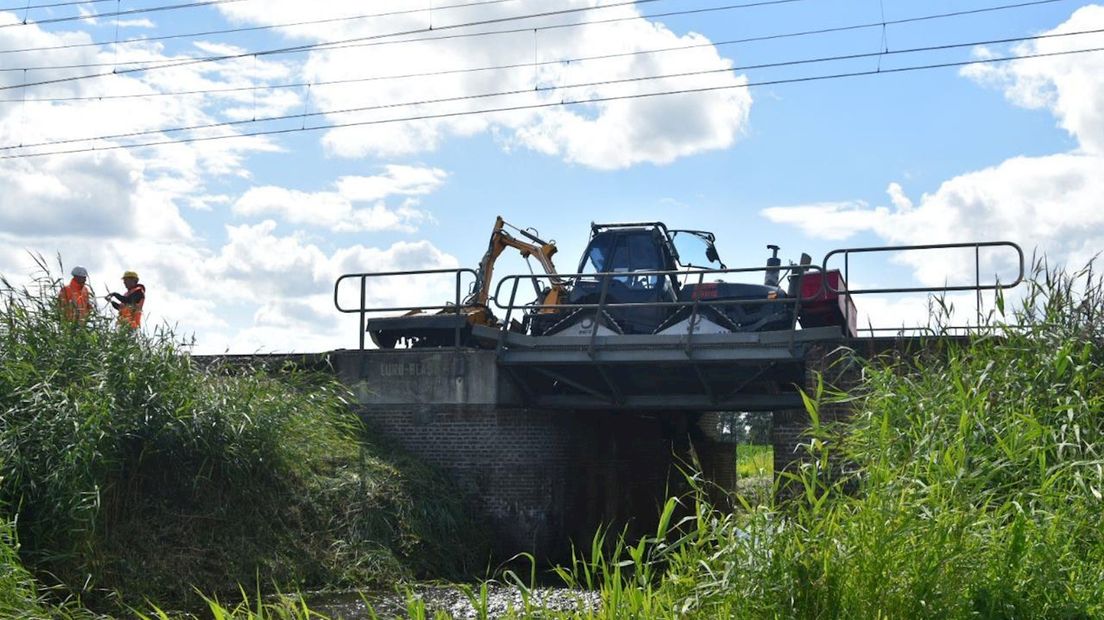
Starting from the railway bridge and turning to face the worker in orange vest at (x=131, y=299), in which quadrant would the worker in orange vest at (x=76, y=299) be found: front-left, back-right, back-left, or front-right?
front-left

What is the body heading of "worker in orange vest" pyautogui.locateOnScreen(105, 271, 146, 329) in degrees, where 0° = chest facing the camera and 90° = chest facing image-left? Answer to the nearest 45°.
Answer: approximately 90°

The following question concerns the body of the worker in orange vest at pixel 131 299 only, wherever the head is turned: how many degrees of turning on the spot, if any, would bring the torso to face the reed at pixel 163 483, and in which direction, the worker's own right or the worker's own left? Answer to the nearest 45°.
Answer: approximately 90° to the worker's own left

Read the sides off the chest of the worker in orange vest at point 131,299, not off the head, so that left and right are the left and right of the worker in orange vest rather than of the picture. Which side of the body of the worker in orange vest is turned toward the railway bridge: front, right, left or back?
back
